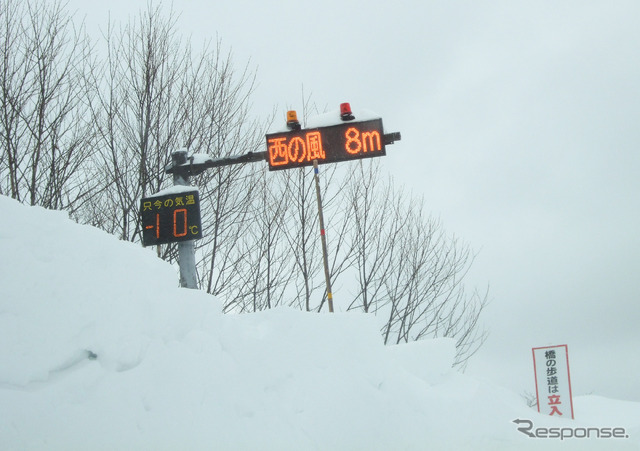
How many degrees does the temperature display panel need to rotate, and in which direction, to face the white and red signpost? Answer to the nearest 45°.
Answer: approximately 45° to its left

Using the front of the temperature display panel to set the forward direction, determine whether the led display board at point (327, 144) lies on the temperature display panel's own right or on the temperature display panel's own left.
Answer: on the temperature display panel's own left

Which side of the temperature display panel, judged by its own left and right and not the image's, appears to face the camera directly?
front
